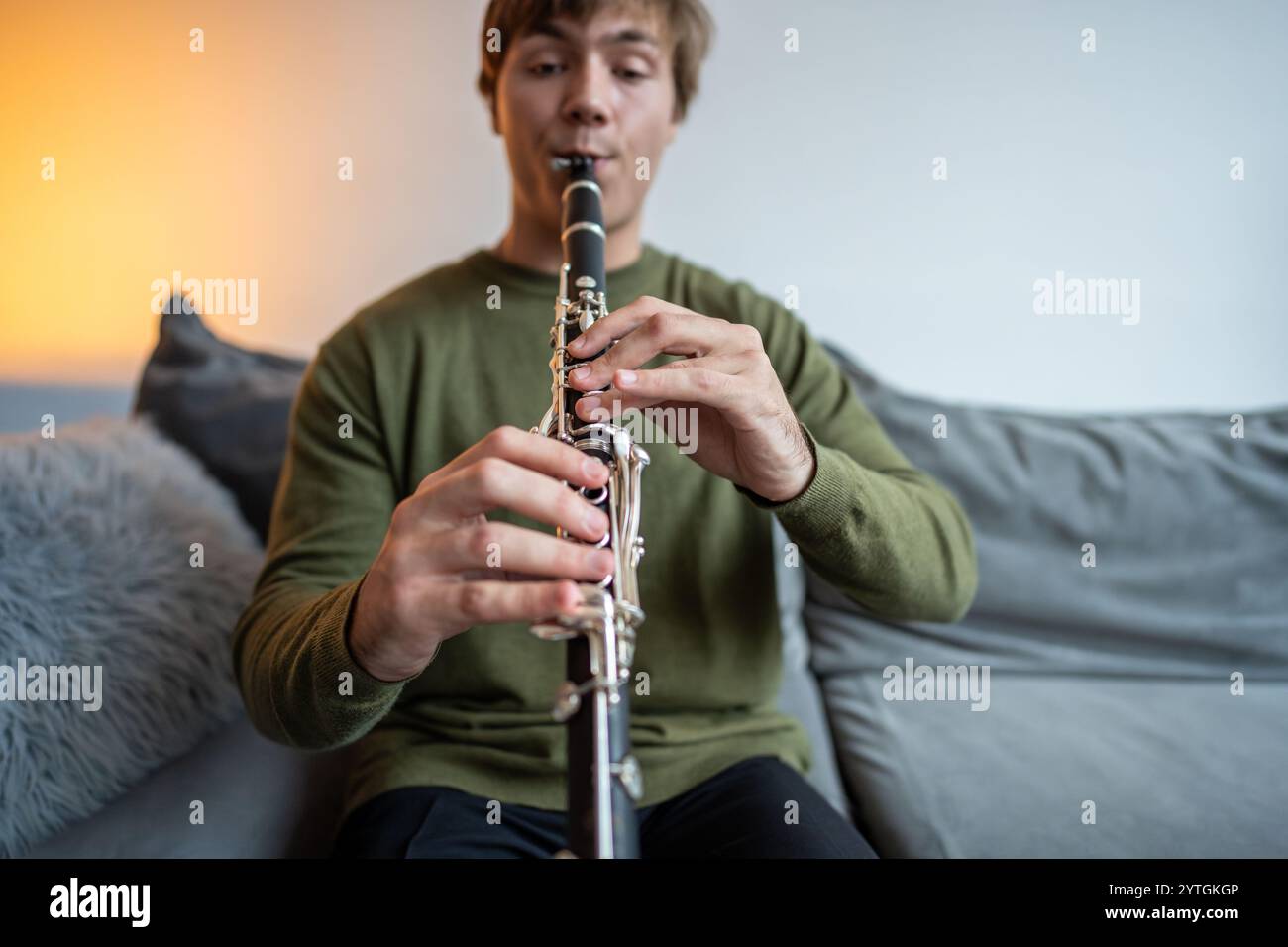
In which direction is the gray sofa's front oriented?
toward the camera

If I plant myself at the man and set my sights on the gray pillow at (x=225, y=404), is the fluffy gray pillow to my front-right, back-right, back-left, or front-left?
front-left

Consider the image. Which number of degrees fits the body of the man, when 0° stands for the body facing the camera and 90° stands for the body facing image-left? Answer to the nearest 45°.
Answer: approximately 0°
